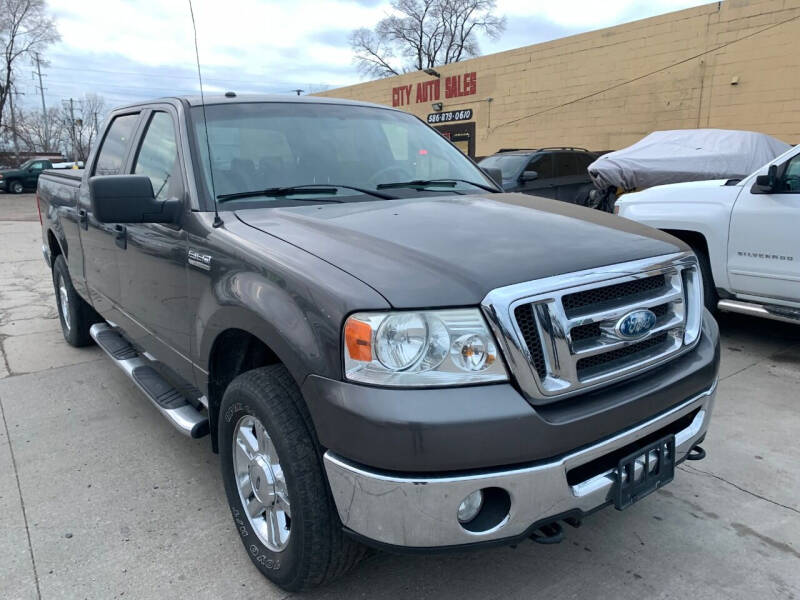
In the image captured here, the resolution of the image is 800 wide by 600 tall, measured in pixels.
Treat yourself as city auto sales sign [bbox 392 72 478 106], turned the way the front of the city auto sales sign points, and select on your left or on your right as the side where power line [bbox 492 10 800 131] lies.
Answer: on your left

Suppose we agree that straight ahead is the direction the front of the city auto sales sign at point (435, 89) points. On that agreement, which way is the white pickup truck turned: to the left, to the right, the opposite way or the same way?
to the right

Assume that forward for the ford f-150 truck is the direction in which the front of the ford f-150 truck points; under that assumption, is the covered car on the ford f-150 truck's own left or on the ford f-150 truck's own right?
on the ford f-150 truck's own left

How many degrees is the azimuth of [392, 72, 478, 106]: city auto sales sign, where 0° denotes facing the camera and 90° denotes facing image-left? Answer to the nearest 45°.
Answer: approximately 45°

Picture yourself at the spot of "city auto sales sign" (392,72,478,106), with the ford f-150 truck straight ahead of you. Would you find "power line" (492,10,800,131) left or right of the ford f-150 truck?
left

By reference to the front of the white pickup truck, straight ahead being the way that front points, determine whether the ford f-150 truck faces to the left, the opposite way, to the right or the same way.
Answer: the opposite way

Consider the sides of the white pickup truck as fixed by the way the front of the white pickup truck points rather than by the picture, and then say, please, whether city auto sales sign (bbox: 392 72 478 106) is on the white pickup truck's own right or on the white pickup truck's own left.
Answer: on the white pickup truck's own right

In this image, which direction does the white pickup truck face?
to the viewer's left

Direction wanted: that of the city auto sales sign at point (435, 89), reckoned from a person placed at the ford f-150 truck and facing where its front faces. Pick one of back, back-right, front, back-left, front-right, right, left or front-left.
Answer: back-left

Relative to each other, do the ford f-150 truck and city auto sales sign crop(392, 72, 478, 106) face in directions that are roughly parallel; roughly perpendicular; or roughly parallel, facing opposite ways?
roughly perpendicular

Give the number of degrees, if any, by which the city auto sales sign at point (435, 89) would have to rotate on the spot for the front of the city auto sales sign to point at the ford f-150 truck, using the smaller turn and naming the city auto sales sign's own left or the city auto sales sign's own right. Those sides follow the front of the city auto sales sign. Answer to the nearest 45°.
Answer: approximately 45° to the city auto sales sign's own left

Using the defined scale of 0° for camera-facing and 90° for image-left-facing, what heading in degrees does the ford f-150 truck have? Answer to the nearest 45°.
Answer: approximately 315°

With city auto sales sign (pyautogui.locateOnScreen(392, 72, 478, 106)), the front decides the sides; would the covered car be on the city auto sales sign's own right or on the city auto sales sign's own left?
on the city auto sales sign's own left

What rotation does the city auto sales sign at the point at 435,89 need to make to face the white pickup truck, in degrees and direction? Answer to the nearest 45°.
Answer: approximately 45° to its left

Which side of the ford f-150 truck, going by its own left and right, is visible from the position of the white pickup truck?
left

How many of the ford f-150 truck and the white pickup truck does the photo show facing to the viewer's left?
1
